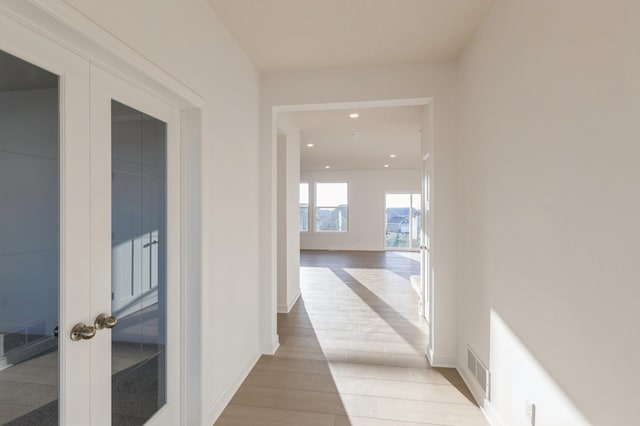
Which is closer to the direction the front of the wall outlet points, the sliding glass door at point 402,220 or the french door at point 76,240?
the french door

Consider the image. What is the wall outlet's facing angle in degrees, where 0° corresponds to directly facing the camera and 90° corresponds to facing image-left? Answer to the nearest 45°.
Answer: approximately 45°

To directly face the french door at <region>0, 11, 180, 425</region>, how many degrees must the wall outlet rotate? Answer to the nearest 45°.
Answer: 0° — it already faces it

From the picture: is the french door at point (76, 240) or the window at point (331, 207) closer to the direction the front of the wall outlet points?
the french door

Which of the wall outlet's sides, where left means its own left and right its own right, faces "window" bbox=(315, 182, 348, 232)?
right

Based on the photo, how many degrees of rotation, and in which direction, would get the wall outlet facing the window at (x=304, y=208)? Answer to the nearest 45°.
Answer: approximately 90° to its right

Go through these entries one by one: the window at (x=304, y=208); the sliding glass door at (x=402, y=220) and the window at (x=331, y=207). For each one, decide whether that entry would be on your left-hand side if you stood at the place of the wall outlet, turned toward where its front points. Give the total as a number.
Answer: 0
